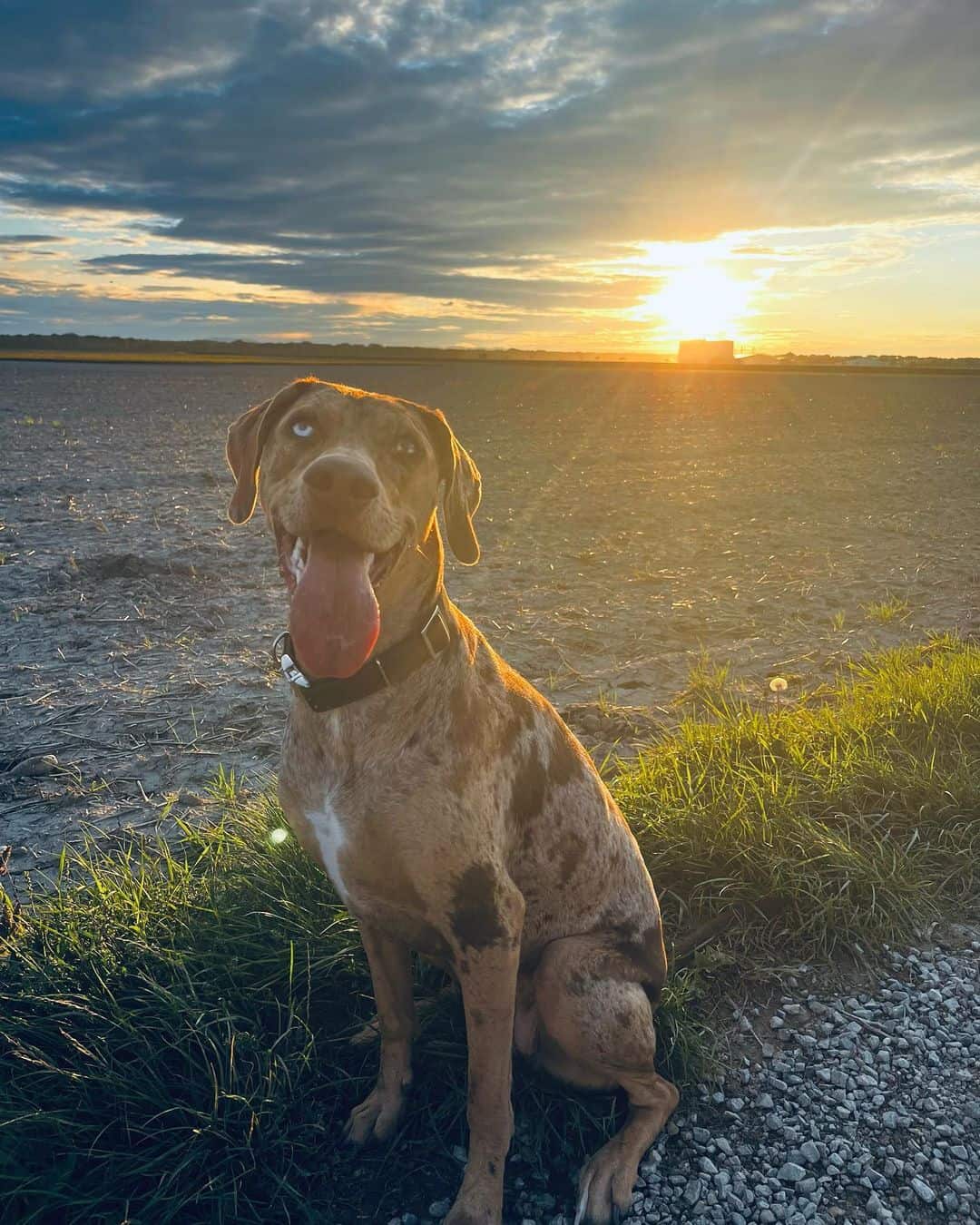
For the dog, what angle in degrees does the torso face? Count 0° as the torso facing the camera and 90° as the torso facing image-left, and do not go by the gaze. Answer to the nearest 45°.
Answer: approximately 45°

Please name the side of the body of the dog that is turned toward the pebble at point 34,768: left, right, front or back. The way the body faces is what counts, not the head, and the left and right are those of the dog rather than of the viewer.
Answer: right
